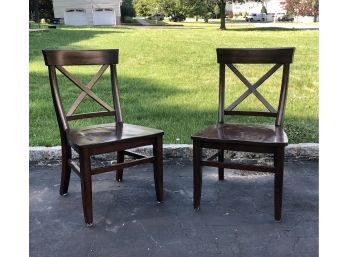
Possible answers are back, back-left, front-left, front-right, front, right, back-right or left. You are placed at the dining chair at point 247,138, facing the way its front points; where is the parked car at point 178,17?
back

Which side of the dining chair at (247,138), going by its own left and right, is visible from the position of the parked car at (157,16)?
back

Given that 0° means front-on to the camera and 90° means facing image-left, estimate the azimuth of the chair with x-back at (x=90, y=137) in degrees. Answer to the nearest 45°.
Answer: approximately 315°

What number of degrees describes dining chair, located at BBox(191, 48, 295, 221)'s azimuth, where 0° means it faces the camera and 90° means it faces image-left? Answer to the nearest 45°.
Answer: approximately 0°

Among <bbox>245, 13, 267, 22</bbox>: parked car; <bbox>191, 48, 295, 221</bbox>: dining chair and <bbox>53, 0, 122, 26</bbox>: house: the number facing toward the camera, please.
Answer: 2

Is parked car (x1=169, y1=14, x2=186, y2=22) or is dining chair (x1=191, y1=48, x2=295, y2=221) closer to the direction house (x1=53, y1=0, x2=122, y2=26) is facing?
the dining chair

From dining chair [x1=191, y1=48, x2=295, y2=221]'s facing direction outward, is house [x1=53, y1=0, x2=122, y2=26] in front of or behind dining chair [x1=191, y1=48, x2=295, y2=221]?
behind
